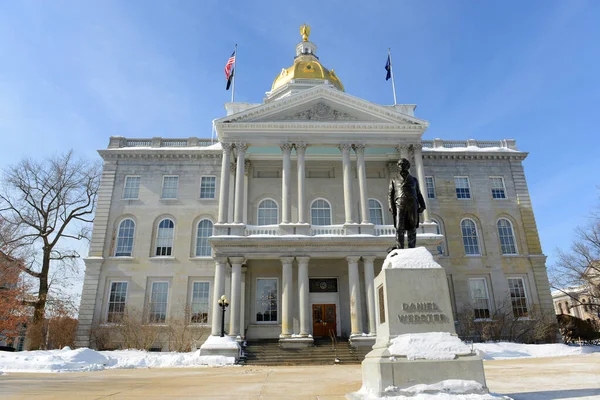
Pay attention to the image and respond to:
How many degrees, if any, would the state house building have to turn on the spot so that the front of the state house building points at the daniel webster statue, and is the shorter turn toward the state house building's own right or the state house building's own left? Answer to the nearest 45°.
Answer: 0° — it already faces it

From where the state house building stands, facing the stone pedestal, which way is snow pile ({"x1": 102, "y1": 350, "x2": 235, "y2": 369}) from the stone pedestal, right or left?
right

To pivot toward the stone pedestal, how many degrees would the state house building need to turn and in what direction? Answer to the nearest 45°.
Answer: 0° — it already faces it

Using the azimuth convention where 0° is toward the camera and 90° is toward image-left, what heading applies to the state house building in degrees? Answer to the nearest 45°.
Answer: approximately 0°

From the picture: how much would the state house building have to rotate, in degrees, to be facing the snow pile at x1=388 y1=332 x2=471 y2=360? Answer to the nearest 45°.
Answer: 0° — it already faces it
